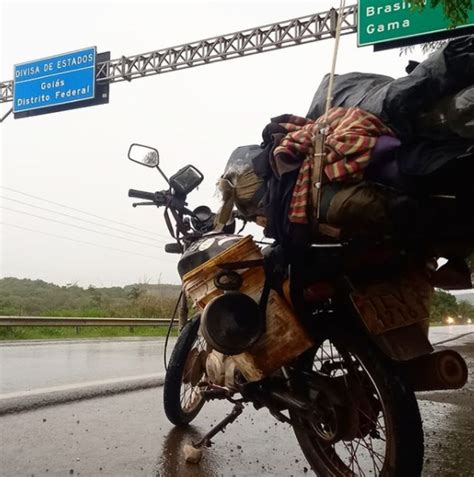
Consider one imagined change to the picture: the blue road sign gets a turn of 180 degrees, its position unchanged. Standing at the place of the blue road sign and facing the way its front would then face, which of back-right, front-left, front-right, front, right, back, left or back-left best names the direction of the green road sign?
right

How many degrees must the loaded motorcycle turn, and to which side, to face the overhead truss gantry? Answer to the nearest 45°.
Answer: approximately 45° to its right

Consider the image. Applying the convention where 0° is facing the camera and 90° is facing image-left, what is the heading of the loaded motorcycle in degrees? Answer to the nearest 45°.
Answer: approximately 135°

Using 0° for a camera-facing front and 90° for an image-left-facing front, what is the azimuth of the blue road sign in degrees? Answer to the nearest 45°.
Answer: approximately 45°

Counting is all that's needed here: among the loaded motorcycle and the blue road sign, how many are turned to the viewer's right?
0

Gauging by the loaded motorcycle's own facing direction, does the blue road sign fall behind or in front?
in front

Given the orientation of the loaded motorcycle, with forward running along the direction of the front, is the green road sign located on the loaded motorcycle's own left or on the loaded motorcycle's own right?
on the loaded motorcycle's own right

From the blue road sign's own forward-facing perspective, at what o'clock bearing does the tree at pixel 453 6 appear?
The tree is roughly at 10 o'clock from the blue road sign.
